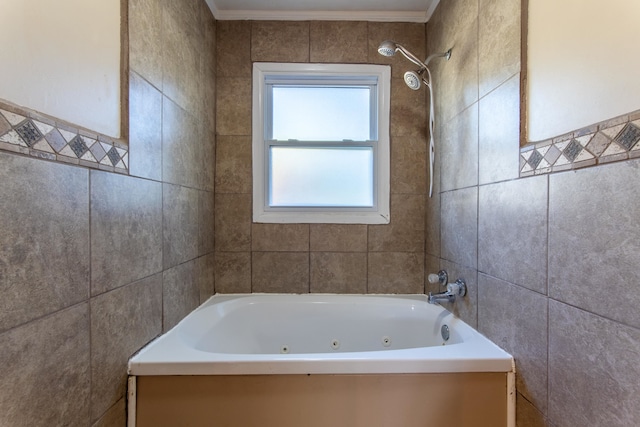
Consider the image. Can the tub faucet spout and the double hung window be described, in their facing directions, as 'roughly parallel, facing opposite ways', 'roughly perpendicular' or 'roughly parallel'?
roughly perpendicular

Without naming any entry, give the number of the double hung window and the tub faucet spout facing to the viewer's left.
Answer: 1

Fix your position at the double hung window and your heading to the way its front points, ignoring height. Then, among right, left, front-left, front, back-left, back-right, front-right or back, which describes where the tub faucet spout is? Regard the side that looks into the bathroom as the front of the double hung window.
front-left

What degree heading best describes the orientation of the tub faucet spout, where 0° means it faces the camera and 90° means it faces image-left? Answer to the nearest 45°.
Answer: approximately 90°
